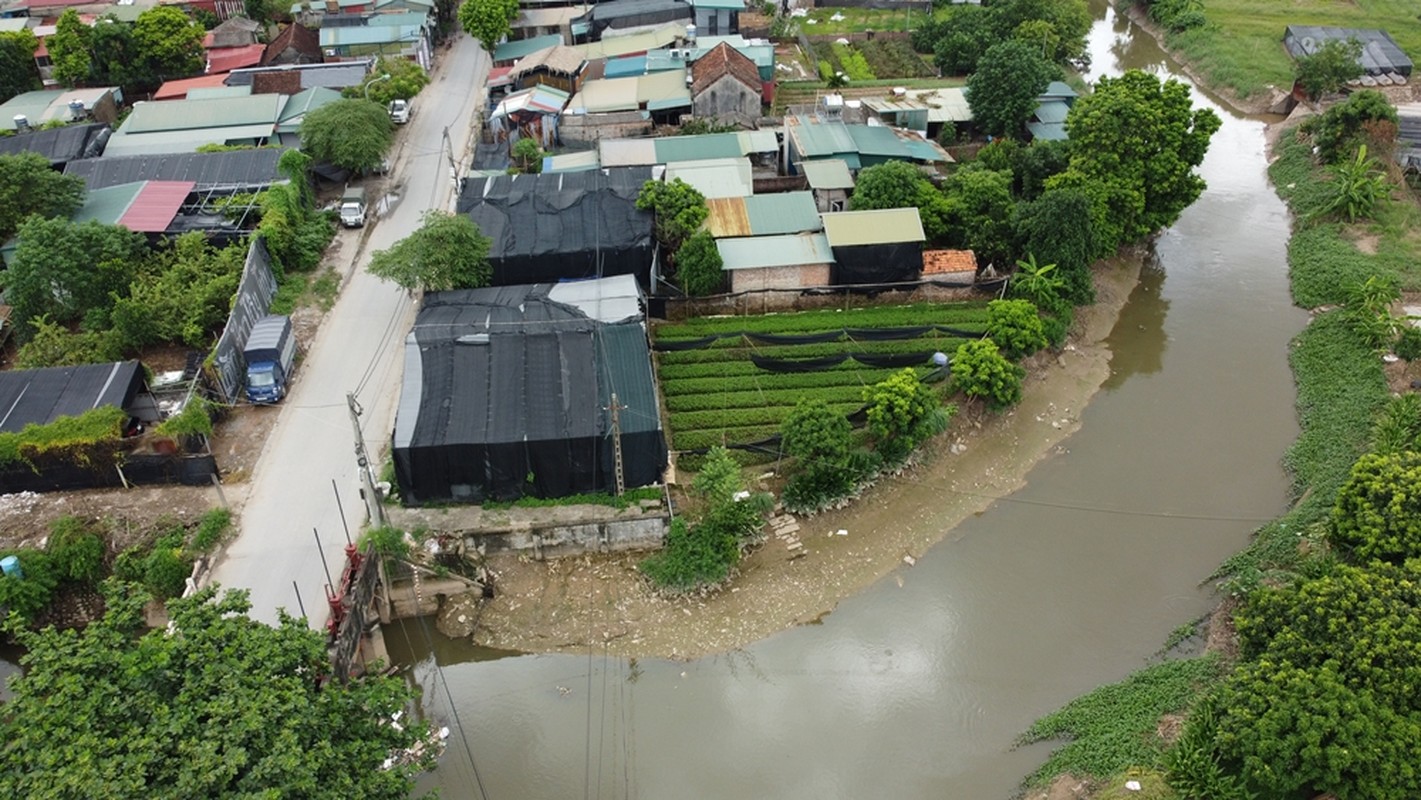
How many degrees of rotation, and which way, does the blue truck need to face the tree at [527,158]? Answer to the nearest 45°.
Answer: approximately 135° to its left

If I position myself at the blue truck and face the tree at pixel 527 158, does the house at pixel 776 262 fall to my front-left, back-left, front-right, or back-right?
front-right

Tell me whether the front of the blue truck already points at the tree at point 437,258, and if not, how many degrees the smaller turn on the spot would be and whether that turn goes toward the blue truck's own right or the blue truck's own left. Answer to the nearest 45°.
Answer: approximately 90° to the blue truck's own left

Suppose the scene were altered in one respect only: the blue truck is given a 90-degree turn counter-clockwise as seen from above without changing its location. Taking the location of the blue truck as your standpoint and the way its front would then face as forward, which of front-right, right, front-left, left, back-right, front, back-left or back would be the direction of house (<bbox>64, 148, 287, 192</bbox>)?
left

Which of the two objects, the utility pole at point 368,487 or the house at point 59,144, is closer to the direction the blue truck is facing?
the utility pole

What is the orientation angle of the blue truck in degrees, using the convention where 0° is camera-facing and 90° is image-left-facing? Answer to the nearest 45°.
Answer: approximately 0°

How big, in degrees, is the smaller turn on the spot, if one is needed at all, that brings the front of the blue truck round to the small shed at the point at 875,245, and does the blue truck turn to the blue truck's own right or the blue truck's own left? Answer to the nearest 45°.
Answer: approximately 90° to the blue truck's own left

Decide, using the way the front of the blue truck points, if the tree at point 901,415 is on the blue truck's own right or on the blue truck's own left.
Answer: on the blue truck's own left

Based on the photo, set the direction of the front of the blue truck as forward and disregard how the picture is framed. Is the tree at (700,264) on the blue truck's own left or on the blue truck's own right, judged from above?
on the blue truck's own left

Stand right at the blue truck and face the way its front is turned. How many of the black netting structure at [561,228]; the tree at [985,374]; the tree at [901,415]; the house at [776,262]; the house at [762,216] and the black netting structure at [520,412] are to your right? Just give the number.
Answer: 0

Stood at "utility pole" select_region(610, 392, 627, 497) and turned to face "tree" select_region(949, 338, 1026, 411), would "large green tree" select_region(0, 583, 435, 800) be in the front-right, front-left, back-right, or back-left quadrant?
back-right

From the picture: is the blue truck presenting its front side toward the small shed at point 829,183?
no

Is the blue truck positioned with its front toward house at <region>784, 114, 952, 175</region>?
no

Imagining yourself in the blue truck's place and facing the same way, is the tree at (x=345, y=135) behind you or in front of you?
behind

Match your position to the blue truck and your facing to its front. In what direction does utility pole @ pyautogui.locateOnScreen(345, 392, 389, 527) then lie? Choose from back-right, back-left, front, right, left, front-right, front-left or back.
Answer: front

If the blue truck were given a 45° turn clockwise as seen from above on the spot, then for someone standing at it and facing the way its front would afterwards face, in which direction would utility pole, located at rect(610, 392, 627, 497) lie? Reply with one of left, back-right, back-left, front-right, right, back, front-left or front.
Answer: left

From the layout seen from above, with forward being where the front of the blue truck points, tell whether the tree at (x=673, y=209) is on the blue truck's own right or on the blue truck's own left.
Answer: on the blue truck's own left

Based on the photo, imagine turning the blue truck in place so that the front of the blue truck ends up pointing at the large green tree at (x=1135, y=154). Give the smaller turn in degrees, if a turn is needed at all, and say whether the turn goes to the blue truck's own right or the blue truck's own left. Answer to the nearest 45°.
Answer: approximately 90° to the blue truck's own left

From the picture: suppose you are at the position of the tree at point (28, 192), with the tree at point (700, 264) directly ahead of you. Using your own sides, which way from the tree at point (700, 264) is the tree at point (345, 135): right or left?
left

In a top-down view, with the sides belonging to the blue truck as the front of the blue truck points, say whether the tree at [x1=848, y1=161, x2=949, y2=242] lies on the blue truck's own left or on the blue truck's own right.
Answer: on the blue truck's own left

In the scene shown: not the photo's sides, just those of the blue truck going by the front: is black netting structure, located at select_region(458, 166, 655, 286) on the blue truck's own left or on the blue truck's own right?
on the blue truck's own left
